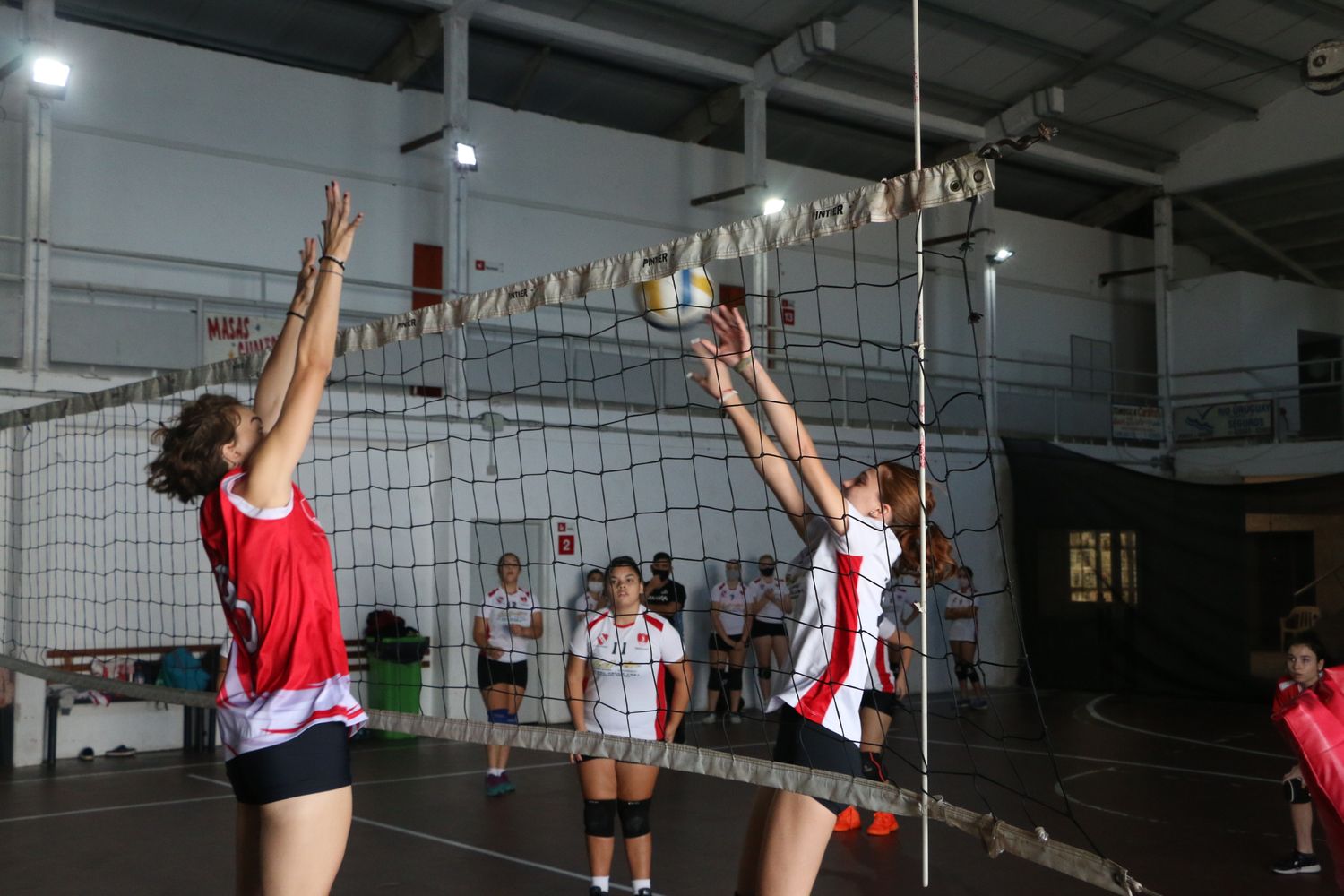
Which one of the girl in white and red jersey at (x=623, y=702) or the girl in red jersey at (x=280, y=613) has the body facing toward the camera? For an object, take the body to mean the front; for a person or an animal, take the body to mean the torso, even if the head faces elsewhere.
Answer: the girl in white and red jersey

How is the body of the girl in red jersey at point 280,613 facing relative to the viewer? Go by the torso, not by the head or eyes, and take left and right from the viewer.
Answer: facing to the right of the viewer

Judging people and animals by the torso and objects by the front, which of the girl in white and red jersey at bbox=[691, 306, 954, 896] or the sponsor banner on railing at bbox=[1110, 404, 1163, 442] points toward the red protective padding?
the sponsor banner on railing

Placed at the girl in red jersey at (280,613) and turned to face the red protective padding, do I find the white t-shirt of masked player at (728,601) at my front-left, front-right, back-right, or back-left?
front-left

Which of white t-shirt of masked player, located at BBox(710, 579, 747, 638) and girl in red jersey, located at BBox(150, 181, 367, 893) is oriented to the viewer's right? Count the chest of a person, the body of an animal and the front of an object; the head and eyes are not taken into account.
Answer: the girl in red jersey

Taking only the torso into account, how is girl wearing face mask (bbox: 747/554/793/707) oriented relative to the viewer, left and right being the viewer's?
facing the viewer

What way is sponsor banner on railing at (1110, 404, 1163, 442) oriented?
toward the camera

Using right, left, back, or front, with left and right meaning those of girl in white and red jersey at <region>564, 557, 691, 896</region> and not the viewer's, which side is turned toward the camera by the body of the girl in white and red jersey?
front

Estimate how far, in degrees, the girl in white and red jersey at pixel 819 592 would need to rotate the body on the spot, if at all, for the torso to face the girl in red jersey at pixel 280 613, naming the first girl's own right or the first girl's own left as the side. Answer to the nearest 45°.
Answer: approximately 45° to the first girl's own left

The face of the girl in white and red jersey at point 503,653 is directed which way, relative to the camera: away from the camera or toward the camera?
toward the camera

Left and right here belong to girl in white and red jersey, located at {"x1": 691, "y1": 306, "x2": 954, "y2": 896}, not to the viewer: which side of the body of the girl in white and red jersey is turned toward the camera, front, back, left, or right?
left

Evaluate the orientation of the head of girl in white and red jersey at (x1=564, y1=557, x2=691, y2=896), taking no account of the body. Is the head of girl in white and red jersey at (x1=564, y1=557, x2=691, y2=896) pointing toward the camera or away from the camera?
toward the camera

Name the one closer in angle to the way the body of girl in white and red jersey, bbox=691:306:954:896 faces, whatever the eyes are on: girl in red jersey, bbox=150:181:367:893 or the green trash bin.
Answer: the girl in red jersey

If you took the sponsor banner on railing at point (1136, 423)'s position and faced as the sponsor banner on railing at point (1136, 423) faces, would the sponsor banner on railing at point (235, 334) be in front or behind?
in front

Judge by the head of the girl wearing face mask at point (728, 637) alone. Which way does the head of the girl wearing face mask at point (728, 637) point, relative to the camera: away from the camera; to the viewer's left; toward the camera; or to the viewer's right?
toward the camera

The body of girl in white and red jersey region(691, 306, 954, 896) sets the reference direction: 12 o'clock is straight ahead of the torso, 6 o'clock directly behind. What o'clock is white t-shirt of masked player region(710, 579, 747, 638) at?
The white t-shirt of masked player is roughly at 3 o'clock from the girl in white and red jersey.
